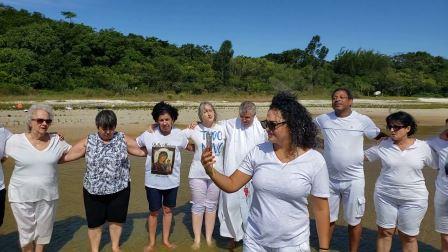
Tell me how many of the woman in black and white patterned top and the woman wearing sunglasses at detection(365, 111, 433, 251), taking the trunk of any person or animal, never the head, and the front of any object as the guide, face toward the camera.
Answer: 2

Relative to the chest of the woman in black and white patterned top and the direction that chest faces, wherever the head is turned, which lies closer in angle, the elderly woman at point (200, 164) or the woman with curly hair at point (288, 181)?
the woman with curly hair

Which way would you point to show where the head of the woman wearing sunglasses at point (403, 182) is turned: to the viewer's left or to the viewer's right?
to the viewer's left

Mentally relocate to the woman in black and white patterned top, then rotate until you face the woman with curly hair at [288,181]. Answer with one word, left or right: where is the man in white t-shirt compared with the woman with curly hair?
left

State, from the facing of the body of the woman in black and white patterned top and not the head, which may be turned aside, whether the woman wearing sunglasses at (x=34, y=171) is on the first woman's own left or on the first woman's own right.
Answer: on the first woman's own right

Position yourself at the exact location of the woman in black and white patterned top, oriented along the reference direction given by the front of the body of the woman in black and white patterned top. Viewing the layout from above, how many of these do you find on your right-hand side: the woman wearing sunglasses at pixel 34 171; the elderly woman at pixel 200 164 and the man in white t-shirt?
1

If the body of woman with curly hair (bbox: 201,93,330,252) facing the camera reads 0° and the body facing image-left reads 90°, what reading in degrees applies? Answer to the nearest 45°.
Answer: approximately 45°

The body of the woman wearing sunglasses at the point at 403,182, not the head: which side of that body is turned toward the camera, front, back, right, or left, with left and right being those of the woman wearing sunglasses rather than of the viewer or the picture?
front
